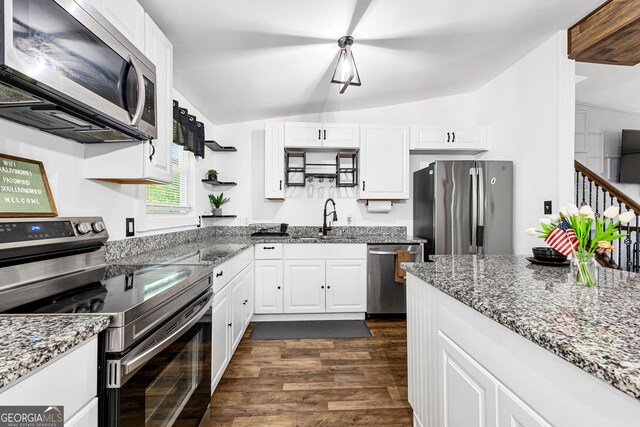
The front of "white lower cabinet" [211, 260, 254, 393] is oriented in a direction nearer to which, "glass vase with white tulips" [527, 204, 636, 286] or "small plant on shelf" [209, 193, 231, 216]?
the glass vase with white tulips

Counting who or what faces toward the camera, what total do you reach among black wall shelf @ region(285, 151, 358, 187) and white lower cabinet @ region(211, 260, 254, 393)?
1

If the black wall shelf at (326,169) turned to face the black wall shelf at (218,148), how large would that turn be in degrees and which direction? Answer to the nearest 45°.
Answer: approximately 90° to its right

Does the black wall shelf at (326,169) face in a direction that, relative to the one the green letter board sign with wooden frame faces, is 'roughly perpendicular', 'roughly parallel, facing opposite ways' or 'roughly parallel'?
roughly perpendicular

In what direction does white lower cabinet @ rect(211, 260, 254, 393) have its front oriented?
to the viewer's right

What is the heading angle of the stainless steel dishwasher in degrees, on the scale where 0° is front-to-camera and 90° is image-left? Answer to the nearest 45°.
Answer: approximately 0°

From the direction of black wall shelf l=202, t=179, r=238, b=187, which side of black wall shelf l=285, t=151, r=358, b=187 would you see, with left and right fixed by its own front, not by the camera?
right

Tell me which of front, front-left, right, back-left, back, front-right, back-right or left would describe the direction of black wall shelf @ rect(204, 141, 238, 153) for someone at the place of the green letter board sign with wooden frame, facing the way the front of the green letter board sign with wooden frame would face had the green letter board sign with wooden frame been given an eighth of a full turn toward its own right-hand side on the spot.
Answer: back-left

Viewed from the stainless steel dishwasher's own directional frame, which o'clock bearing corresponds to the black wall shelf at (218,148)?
The black wall shelf is roughly at 3 o'clock from the stainless steel dishwasher.

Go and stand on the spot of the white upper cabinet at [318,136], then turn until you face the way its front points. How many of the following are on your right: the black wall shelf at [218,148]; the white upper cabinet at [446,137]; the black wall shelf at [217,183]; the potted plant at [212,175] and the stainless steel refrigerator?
3

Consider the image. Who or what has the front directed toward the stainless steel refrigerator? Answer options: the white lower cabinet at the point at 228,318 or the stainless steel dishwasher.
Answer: the white lower cabinet

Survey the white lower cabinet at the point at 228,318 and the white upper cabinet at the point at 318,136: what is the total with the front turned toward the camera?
1

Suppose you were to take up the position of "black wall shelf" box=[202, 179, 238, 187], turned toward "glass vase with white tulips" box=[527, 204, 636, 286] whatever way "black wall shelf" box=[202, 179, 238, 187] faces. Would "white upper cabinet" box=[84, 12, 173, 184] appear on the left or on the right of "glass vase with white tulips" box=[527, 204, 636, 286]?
right
